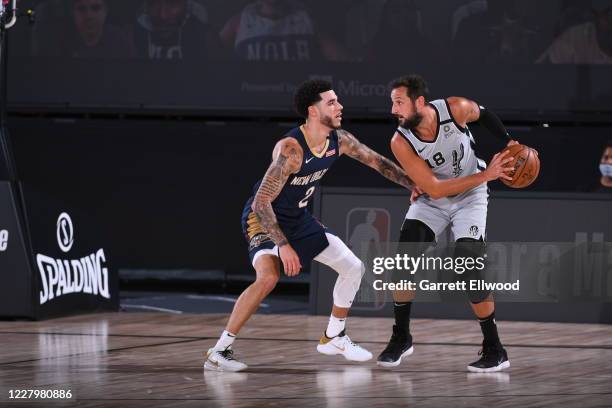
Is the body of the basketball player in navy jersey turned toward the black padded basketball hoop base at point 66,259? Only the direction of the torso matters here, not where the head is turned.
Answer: no

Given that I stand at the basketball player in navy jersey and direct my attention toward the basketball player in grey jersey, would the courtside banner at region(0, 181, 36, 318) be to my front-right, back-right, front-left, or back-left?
back-left

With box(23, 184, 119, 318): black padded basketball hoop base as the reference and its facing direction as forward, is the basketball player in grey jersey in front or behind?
in front

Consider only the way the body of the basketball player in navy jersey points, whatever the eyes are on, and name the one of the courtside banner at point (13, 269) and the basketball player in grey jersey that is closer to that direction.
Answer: the basketball player in grey jersey

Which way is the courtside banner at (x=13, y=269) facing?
toward the camera

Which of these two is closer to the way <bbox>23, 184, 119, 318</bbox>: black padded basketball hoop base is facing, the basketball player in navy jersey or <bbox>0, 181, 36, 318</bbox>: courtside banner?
the basketball player in navy jersey

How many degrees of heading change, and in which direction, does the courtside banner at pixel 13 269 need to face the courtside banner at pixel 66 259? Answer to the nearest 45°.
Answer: approximately 135° to its left

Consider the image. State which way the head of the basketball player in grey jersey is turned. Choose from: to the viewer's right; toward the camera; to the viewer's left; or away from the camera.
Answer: to the viewer's left

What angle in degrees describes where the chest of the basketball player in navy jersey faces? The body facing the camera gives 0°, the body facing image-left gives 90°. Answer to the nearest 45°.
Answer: approximately 315°

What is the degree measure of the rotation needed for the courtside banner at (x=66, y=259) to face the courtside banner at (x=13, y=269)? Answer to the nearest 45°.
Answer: approximately 90° to its right

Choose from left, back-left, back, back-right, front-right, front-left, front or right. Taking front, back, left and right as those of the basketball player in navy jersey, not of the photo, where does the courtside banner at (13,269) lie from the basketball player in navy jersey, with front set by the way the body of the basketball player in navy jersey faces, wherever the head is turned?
back

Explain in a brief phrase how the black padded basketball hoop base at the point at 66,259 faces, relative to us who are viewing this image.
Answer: facing the viewer and to the right of the viewer

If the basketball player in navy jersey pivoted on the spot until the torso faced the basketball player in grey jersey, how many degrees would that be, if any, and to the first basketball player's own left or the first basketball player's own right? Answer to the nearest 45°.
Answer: approximately 45° to the first basketball player's own left

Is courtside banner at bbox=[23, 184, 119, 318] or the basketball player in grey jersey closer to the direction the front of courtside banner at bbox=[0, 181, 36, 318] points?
the basketball player in grey jersey

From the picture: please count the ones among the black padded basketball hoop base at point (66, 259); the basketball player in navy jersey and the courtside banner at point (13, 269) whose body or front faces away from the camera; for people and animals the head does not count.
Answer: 0

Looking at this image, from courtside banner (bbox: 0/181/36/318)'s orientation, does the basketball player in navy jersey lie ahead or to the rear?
ahead
